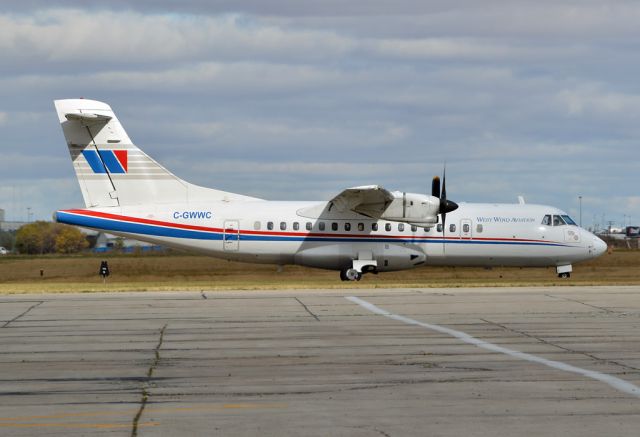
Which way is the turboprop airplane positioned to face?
to the viewer's right
